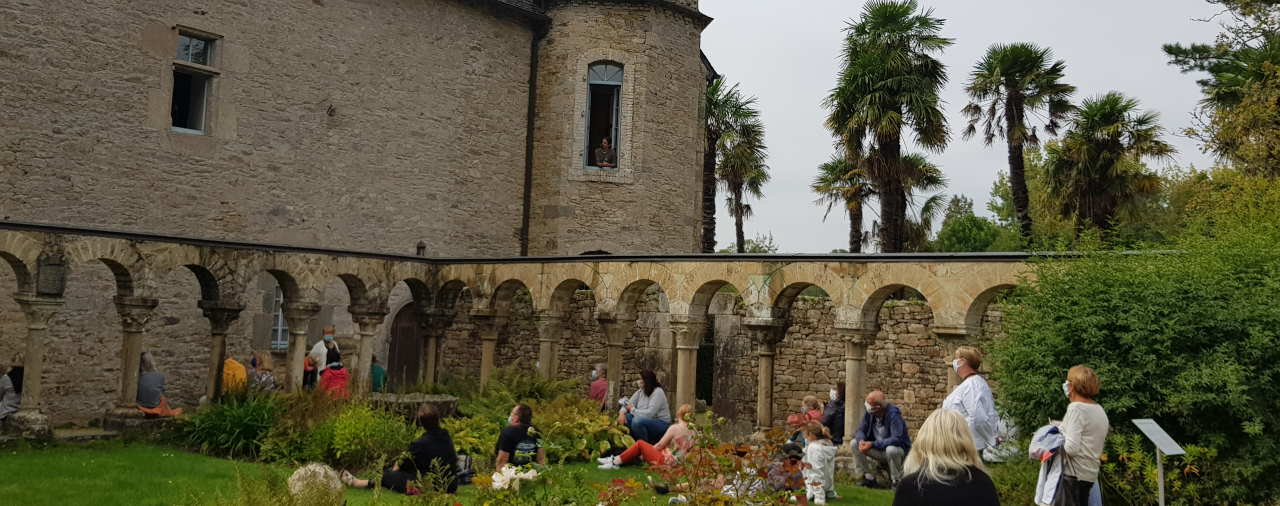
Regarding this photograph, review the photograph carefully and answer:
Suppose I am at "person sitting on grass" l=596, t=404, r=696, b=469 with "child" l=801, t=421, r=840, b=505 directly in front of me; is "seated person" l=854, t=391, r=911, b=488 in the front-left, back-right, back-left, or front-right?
front-left

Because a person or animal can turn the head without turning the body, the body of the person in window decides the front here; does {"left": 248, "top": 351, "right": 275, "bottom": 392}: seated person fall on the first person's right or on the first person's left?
on the first person's right

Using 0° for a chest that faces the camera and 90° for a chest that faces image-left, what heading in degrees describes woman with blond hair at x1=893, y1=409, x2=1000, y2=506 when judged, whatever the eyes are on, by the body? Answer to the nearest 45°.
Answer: approximately 180°

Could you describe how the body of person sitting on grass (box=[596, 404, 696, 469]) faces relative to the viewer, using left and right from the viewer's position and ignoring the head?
facing to the left of the viewer

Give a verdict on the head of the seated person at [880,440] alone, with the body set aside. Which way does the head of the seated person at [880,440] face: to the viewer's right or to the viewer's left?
to the viewer's left

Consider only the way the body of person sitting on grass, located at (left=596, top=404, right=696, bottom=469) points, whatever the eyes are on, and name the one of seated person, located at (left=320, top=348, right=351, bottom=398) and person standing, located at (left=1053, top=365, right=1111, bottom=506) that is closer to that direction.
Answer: the seated person

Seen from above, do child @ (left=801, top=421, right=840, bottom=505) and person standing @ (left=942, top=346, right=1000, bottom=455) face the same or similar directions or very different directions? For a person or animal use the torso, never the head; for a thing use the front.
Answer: same or similar directions

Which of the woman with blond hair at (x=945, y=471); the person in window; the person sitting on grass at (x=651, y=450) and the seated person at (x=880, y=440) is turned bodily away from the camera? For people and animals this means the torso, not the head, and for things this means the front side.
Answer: the woman with blond hair

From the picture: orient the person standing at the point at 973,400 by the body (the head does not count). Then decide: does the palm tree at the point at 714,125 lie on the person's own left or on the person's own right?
on the person's own right

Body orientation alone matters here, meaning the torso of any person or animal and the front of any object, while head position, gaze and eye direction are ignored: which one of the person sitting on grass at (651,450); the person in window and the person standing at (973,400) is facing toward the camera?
the person in window

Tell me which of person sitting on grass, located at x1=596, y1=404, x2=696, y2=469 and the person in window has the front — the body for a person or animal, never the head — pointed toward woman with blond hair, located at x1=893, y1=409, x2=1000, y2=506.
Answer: the person in window

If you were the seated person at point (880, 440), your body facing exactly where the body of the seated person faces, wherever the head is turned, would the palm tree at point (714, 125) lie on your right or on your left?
on your right

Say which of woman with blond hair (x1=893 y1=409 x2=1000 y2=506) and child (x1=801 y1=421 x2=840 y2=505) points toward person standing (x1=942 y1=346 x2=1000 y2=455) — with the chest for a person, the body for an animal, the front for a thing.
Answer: the woman with blond hair

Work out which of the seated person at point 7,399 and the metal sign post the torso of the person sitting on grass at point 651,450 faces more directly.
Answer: the seated person

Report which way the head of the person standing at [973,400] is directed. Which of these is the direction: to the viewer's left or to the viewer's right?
to the viewer's left
